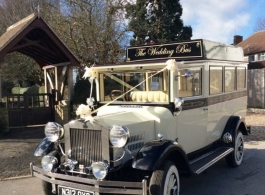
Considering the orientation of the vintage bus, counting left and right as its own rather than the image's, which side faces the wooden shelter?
right

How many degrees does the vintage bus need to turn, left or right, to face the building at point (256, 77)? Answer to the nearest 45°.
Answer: approximately 180°

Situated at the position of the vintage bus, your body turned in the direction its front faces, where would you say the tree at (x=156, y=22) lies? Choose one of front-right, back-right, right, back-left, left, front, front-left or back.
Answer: back-right

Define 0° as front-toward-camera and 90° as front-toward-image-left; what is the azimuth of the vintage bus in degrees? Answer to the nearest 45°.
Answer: approximately 45°

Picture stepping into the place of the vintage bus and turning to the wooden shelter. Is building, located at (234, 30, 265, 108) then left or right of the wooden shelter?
right
